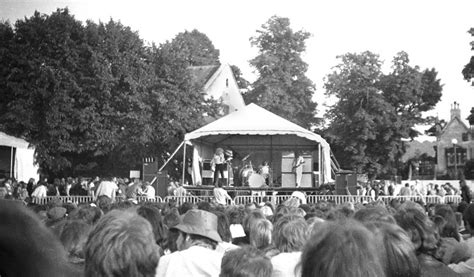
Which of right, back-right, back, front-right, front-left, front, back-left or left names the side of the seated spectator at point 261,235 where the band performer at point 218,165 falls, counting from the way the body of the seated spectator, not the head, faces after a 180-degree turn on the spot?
back

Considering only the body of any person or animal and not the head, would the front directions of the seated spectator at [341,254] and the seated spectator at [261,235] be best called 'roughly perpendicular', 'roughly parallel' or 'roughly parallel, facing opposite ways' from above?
roughly parallel

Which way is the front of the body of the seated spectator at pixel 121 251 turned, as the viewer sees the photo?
away from the camera

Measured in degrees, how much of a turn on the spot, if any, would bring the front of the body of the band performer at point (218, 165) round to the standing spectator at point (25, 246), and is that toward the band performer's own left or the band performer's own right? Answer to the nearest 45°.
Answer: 0° — they already face them

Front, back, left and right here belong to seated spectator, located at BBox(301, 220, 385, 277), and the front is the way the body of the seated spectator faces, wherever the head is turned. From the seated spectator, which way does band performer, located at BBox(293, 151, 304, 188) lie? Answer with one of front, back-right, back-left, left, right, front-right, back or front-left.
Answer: front

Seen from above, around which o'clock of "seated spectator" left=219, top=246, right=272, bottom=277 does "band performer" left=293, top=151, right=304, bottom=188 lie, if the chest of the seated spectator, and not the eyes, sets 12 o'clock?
The band performer is roughly at 12 o'clock from the seated spectator.

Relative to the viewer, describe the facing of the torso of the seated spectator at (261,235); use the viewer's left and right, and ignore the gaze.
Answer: facing away from the viewer

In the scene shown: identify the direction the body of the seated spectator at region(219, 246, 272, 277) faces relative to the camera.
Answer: away from the camera

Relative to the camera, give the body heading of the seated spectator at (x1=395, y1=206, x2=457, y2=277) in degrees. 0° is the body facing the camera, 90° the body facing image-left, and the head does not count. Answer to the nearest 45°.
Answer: approximately 135°

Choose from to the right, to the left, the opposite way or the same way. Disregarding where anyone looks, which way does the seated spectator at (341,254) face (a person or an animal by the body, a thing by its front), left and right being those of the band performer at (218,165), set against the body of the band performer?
the opposite way

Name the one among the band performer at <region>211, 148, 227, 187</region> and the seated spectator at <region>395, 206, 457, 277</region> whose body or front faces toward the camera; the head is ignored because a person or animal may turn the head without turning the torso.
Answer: the band performer

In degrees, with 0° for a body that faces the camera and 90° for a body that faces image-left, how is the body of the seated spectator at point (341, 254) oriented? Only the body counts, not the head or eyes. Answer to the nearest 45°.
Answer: approximately 180°

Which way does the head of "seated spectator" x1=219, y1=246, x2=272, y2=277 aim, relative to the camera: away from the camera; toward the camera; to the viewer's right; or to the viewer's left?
away from the camera

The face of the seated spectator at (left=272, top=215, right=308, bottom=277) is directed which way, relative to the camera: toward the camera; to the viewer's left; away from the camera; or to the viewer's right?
away from the camera

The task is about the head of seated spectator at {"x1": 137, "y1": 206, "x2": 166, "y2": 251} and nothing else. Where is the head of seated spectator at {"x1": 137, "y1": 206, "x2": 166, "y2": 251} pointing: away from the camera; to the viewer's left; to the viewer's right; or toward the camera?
away from the camera

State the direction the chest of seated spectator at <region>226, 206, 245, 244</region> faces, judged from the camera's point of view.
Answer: away from the camera
